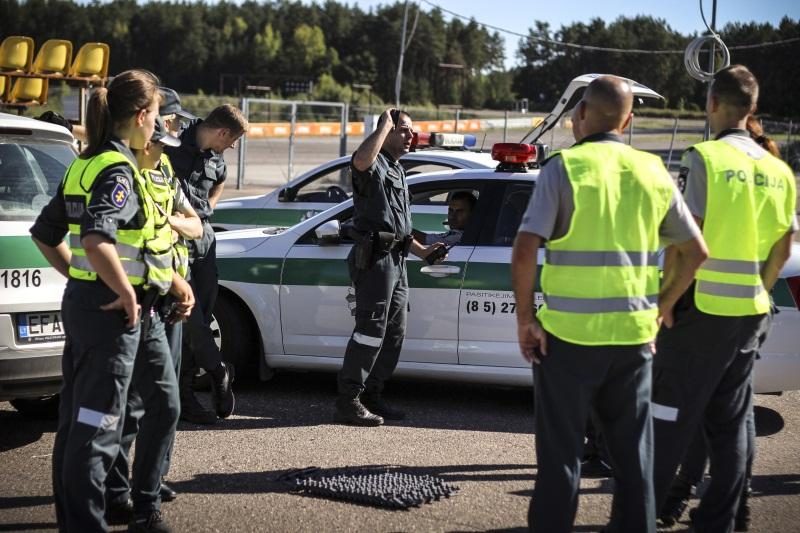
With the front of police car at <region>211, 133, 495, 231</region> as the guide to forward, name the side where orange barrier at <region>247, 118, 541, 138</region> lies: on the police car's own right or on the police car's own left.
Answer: on the police car's own right

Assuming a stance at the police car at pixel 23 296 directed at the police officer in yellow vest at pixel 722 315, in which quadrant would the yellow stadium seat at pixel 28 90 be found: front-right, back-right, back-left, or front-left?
back-left

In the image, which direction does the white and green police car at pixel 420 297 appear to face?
to the viewer's left

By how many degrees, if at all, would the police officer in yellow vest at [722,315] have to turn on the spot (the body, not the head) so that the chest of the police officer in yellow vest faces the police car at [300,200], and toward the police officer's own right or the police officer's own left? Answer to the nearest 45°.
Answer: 0° — they already face it

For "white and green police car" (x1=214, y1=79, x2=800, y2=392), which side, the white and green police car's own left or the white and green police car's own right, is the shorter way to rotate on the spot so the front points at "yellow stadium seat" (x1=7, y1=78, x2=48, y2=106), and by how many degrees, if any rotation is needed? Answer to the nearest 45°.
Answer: approximately 45° to the white and green police car's own right

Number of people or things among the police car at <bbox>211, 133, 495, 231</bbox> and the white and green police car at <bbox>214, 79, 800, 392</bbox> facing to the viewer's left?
2

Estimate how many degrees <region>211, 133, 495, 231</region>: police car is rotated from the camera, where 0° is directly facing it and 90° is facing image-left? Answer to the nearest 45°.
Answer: approximately 90°

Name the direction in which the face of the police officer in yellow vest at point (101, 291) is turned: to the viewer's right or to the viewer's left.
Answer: to the viewer's right

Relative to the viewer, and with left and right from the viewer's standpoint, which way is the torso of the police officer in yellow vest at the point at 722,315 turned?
facing away from the viewer and to the left of the viewer

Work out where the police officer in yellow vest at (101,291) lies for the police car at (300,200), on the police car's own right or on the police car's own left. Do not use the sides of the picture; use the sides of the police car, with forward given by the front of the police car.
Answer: on the police car's own left

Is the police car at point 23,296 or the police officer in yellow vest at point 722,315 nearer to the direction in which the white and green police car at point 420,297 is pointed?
the police car

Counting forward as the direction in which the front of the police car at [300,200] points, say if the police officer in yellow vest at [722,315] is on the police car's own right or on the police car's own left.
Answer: on the police car's own left
